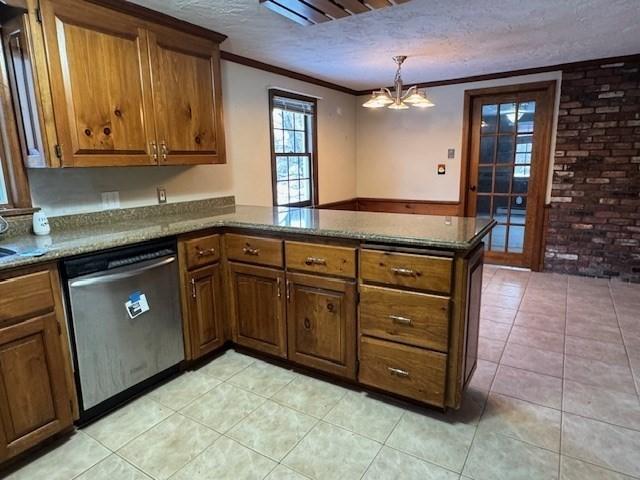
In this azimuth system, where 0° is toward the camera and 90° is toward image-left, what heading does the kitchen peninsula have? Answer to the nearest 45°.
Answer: approximately 45°

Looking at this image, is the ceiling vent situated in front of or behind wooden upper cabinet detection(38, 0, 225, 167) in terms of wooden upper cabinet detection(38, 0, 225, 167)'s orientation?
in front

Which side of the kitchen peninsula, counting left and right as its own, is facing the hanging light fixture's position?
back
